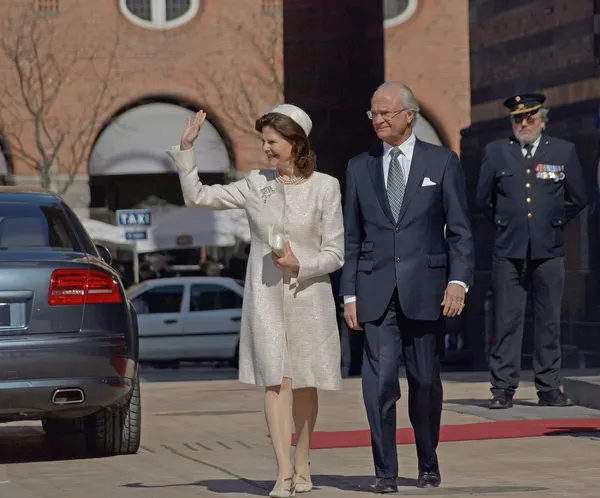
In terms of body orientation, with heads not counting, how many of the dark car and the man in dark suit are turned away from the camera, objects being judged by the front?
1

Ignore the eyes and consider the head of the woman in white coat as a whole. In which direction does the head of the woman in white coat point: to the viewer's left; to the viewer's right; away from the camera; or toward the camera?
to the viewer's left

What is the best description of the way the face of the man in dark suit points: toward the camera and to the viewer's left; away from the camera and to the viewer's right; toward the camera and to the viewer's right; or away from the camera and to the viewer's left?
toward the camera and to the viewer's left

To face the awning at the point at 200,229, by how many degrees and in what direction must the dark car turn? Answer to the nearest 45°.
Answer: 0° — it already faces it

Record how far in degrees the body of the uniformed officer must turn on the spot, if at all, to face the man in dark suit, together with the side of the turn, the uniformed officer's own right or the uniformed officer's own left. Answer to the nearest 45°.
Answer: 0° — they already face them

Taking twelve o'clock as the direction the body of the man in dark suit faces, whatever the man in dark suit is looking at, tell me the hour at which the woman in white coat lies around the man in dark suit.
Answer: The woman in white coat is roughly at 3 o'clock from the man in dark suit.

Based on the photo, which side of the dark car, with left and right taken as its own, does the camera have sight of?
back

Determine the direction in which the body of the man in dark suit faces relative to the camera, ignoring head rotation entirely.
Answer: toward the camera

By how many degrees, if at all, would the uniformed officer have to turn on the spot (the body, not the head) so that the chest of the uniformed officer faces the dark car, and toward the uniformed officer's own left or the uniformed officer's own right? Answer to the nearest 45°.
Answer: approximately 45° to the uniformed officer's own right

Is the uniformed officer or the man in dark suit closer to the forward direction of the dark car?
the uniformed officer

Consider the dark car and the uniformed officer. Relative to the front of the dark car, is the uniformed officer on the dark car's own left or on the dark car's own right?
on the dark car's own right

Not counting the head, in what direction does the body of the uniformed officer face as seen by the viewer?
toward the camera

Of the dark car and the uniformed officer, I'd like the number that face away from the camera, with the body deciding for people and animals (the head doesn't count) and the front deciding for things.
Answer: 1

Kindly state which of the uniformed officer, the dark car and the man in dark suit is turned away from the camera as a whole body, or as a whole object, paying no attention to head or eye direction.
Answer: the dark car
